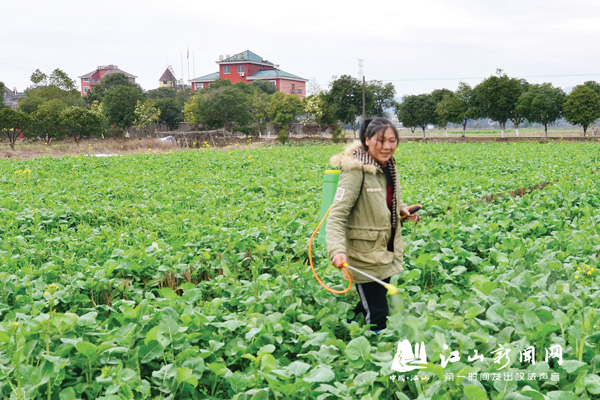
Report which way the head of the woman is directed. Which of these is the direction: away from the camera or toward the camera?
toward the camera

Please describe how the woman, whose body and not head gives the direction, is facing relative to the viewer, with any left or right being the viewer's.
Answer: facing the viewer and to the right of the viewer

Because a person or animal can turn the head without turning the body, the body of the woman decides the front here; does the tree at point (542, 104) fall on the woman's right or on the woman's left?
on the woman's left

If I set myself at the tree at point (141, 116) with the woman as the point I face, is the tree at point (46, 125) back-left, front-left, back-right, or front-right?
front-right

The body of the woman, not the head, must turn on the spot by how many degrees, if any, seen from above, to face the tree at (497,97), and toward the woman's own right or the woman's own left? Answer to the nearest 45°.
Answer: approximately 135° to the woman's own left

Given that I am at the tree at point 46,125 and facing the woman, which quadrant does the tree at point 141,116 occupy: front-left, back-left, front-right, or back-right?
back-left

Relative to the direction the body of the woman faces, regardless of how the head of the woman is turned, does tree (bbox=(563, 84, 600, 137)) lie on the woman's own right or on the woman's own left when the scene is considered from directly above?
on the woman's own left

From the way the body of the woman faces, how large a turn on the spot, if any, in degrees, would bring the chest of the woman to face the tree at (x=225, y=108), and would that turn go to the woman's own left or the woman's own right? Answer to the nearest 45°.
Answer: approximately 135° to the woman's own left

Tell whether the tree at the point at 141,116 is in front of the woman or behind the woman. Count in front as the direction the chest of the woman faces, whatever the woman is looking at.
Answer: behind

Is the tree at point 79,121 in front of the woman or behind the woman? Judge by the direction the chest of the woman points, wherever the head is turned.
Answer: behind

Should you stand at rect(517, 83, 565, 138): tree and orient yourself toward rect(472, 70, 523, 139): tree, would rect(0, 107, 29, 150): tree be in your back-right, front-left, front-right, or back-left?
front-left

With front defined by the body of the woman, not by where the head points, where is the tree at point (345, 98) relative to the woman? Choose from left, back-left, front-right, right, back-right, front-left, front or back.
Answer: back-left

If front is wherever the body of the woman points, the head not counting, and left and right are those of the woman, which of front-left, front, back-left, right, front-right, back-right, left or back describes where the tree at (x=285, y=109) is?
back-left

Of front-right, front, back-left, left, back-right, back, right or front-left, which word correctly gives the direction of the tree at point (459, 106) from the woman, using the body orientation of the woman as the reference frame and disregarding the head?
back-left
